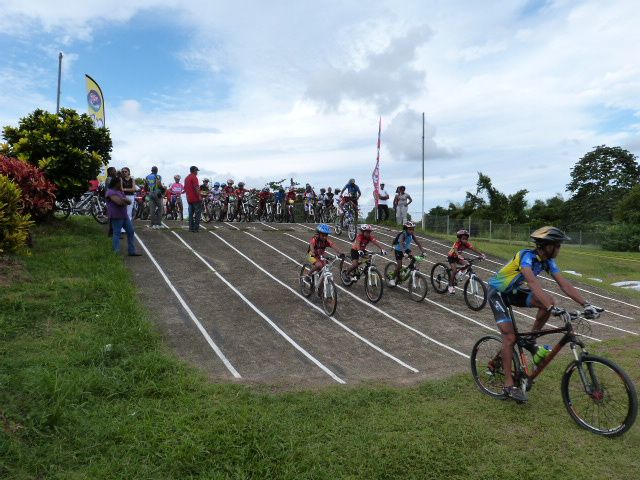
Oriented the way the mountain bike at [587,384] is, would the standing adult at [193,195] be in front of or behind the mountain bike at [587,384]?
behind

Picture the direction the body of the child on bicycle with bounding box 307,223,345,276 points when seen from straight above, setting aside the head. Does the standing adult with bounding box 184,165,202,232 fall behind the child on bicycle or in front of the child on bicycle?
behind

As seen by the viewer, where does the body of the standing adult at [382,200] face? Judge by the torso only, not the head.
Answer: toward the camera

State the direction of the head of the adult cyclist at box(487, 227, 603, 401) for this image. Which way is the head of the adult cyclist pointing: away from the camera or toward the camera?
toward the camera

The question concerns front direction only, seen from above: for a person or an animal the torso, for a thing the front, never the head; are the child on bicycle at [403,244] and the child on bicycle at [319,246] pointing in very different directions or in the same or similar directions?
same or similar directions

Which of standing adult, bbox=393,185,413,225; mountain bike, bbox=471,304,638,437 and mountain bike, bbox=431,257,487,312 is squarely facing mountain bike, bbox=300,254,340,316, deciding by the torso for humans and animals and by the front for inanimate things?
the standing adult

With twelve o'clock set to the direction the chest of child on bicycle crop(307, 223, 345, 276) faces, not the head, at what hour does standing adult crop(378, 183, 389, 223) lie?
The standing adult is roughly at 8 o'clock from the child on bicycle.

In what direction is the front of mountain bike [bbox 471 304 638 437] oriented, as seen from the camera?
facing the viewer and to the right of the viewer

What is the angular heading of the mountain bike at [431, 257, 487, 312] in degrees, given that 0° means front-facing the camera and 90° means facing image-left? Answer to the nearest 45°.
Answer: approximately 315°

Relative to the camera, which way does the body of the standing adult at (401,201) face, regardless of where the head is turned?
toward the camera

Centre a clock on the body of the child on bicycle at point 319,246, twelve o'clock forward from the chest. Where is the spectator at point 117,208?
The spectator is roughly at 5 o'clock from the child on bicycle.

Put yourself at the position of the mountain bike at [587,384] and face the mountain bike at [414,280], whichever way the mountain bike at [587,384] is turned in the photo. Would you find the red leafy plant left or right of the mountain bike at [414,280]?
left

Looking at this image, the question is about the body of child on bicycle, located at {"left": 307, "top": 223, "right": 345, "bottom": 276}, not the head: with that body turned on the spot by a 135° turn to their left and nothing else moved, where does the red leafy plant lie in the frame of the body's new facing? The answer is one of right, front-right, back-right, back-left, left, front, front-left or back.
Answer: left
